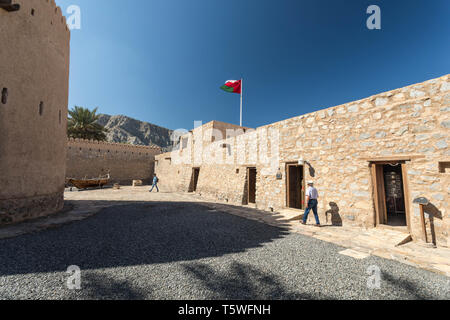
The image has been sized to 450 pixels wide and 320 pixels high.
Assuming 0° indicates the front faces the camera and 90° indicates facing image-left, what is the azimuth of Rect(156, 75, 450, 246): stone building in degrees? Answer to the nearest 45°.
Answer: approximately 45°

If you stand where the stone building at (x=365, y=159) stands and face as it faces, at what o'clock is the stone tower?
The stone tower is roughly at 1 o'clock from the stone building.

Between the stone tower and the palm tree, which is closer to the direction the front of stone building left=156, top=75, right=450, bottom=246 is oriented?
the stone tower

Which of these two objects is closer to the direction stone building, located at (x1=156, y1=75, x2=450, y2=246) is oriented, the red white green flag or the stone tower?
the stone tower
